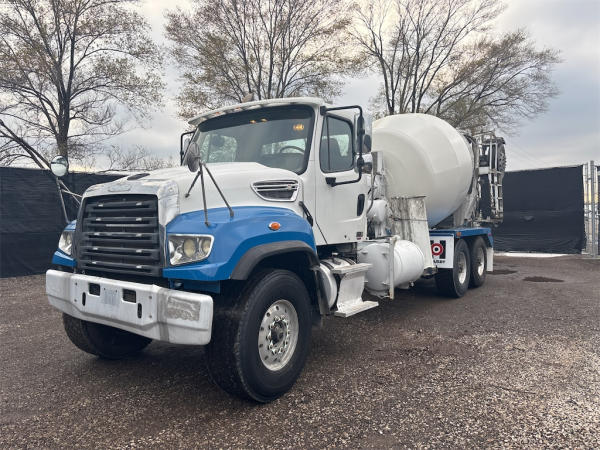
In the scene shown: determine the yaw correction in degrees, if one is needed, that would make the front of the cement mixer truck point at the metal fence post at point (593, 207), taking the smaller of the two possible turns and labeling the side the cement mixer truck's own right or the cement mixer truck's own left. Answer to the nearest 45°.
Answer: approximately 180°

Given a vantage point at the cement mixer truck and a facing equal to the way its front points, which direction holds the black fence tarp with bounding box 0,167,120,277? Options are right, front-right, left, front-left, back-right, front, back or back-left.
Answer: right

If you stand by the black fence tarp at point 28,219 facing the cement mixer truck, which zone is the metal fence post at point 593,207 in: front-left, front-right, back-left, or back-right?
front-left

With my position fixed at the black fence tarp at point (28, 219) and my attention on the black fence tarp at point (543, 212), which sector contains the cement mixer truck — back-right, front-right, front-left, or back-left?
front-right

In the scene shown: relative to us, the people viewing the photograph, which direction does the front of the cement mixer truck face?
facing the viewer and to the left of the viewer

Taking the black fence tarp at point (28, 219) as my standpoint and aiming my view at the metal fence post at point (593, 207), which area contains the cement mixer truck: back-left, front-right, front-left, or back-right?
front-right

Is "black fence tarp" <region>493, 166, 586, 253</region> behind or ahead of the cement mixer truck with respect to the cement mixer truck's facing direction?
behind

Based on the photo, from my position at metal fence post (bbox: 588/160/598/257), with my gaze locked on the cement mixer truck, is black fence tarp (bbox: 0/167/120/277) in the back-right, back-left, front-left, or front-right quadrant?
front-right
